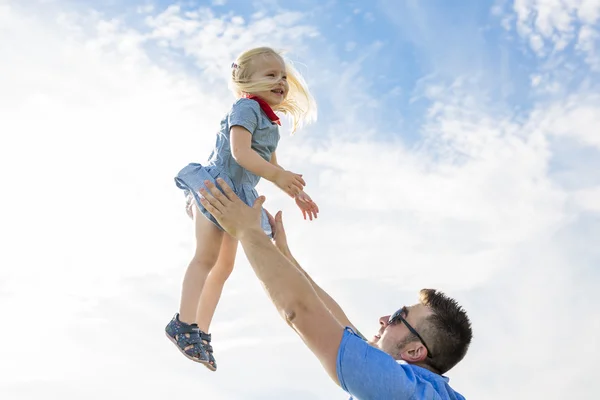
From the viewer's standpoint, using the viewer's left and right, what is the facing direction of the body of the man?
facing to the left of the viewer

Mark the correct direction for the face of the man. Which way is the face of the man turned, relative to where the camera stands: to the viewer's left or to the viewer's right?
to the viewer's left

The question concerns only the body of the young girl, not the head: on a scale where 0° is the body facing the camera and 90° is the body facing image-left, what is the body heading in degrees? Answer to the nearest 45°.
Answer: approximately 270°
